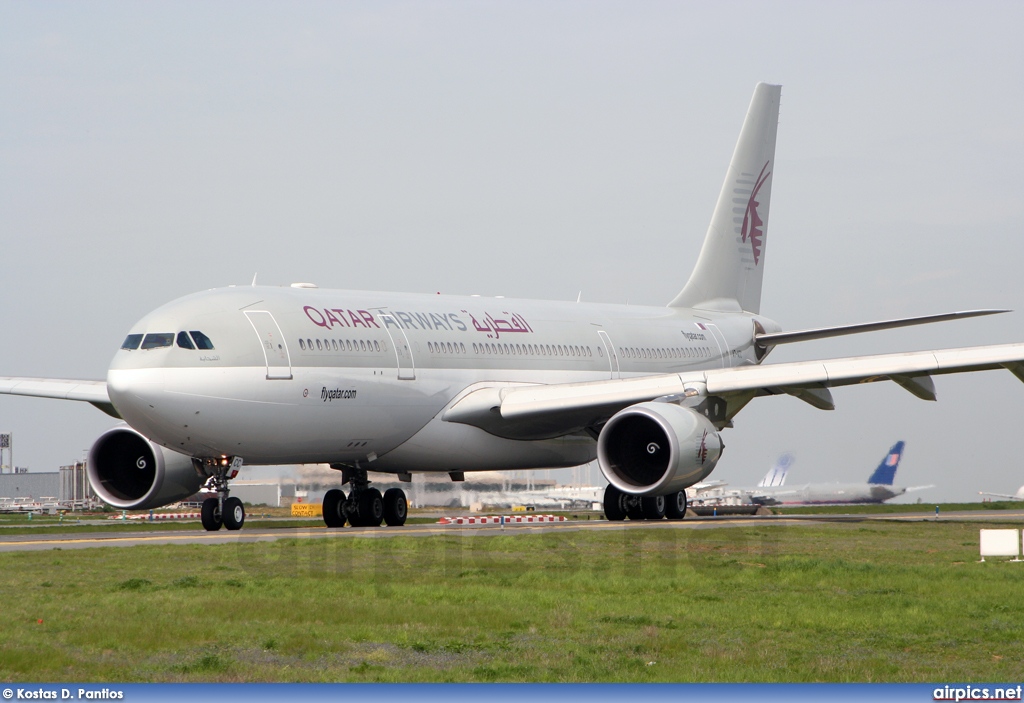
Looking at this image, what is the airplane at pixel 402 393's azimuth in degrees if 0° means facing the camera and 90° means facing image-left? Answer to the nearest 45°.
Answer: approximately 45°
